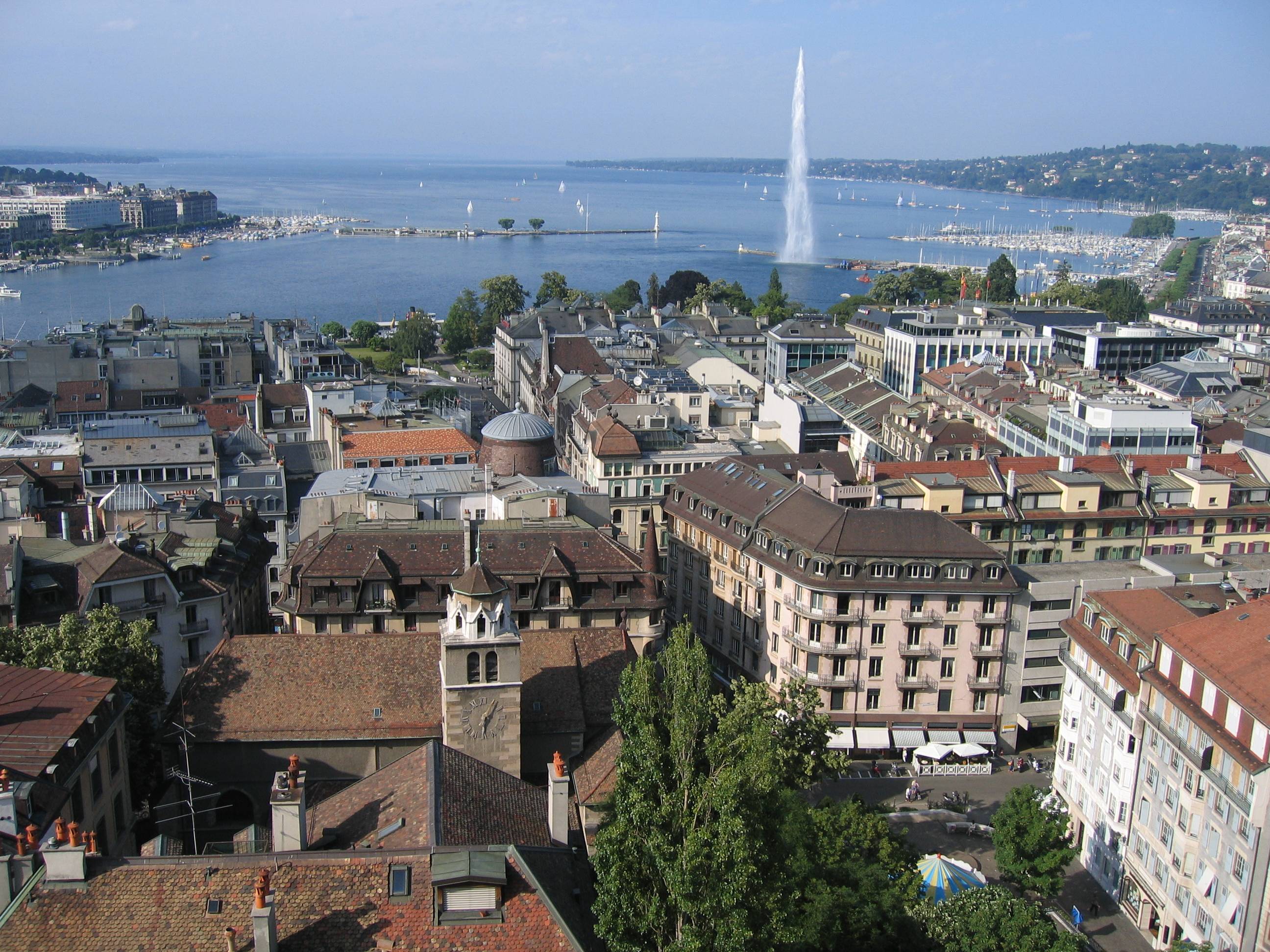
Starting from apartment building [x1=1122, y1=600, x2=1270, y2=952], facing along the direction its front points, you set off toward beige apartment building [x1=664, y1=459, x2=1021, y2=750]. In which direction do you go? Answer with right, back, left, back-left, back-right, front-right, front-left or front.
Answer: right

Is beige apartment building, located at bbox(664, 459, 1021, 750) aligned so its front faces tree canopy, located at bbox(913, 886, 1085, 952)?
yes

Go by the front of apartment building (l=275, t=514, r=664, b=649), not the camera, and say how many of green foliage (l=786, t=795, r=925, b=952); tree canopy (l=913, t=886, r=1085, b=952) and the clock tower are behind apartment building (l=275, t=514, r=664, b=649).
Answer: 0

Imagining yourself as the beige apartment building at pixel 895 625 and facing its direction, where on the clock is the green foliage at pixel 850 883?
The green foliage is roughly at 12 o'clock from the beige apartment building.

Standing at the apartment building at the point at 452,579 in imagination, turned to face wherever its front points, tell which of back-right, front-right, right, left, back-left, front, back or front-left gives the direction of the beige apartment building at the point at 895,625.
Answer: left

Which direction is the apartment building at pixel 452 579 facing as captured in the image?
toward the camera

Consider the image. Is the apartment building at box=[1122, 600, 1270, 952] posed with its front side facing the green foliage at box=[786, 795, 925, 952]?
yes

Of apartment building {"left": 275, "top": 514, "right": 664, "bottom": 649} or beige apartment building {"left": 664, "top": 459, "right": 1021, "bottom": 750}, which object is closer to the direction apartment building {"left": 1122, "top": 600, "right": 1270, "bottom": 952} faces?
the apartment building

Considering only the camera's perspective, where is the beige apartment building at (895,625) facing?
facing the viewer

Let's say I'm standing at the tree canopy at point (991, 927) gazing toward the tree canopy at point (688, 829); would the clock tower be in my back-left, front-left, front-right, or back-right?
front-right

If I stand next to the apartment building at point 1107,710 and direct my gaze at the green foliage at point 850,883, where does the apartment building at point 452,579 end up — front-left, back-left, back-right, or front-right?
front-right

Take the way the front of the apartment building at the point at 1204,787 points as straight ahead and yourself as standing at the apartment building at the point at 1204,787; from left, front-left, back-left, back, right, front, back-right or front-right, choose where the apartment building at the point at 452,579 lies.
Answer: front-right

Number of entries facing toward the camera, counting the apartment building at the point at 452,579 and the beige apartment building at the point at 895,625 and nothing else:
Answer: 2

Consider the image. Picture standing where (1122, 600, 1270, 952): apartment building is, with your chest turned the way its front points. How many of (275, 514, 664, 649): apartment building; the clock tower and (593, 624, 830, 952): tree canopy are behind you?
0

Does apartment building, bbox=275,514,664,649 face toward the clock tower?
yes

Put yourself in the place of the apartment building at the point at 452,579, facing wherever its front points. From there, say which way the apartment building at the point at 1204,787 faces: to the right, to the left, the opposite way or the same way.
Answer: to the right

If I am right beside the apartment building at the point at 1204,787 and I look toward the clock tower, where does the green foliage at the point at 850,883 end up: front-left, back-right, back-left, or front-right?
front-left

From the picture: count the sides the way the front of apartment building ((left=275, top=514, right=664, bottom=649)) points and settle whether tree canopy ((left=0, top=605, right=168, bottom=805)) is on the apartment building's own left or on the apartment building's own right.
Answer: on the apartment building's own right
